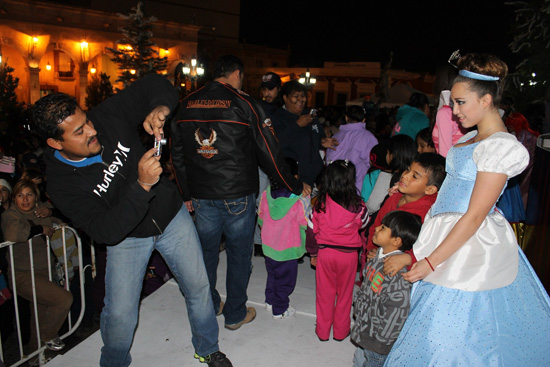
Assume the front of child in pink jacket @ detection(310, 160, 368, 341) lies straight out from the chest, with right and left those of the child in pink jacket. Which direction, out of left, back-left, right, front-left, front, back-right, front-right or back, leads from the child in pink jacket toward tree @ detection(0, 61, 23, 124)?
front-left

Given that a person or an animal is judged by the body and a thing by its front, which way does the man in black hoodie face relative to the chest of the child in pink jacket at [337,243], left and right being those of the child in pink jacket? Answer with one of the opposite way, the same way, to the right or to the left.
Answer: to the right

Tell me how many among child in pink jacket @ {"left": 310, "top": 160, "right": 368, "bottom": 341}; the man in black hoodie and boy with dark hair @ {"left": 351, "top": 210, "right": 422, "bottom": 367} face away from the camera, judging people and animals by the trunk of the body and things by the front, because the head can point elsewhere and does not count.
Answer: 1

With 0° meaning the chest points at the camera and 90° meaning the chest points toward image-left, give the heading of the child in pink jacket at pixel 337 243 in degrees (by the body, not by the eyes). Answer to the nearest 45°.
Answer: approximately 180°

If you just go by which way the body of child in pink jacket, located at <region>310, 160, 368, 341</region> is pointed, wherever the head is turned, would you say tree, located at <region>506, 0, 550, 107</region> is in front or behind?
in front

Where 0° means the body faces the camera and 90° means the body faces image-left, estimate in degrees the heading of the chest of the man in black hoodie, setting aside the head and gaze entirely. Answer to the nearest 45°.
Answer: approximately 315°

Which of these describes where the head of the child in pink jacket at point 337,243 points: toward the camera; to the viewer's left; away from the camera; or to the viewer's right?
away from the camera

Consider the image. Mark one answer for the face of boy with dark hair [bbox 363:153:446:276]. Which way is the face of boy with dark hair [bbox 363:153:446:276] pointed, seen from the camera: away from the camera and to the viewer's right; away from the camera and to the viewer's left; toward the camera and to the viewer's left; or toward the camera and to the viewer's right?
toward the camera and to the viewer's left

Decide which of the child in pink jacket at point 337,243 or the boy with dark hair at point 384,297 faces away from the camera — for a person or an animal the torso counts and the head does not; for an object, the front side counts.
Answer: the child in pink jacket

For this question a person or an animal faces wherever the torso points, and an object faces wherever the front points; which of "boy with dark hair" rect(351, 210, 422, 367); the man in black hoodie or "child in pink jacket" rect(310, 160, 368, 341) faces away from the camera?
the child in pink jacket
